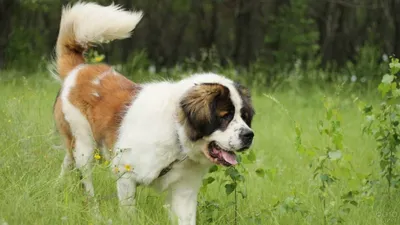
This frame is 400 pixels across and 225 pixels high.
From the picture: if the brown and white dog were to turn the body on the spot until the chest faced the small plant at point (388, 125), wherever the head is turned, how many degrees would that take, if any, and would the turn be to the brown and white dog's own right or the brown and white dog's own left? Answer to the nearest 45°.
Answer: approximately 45° to the brown and white dog's own left

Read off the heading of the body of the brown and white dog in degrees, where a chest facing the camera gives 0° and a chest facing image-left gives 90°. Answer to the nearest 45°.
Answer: approximately 315°
